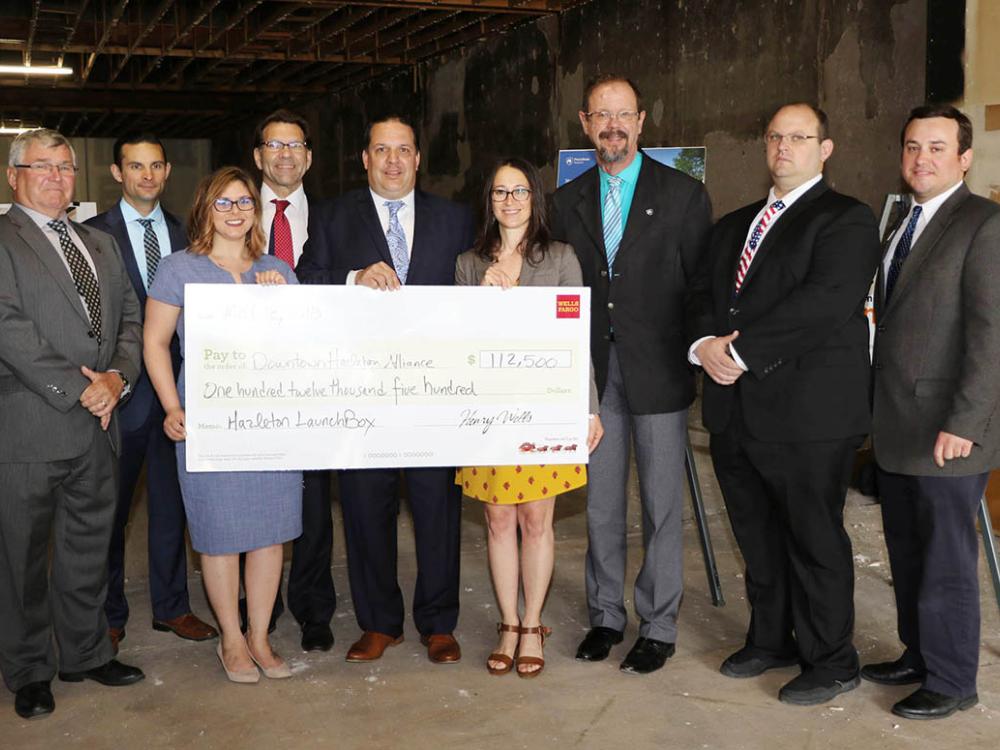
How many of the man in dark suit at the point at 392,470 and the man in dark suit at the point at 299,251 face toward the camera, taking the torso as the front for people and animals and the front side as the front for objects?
2

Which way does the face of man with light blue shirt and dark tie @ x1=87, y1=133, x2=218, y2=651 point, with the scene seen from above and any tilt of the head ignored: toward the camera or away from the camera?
toward the camera

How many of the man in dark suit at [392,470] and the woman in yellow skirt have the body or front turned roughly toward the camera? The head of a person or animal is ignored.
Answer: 2

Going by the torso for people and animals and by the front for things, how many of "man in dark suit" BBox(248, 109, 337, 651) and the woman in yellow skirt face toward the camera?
2

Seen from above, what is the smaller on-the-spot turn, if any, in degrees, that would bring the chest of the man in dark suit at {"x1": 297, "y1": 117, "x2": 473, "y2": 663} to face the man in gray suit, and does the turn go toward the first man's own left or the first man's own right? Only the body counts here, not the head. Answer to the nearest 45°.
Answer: approximately 90° to the first man's own right

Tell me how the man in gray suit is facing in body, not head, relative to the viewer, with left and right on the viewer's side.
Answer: facing the viewer and to the right of the viewer

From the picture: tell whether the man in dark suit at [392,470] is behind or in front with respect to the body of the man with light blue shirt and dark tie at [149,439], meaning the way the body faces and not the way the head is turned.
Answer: in front

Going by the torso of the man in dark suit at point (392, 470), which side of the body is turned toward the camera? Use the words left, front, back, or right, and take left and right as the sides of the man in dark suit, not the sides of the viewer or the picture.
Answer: front

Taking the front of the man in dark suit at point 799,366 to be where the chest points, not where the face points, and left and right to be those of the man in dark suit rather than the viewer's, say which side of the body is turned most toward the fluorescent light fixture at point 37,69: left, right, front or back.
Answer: right

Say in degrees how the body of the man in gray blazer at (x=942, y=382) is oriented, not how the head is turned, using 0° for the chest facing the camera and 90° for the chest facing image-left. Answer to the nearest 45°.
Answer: approximately 45°

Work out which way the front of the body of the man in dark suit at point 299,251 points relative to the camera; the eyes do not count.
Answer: toward the camera

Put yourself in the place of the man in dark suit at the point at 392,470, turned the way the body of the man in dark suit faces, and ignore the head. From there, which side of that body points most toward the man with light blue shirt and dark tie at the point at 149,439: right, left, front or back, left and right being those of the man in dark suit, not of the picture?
right
